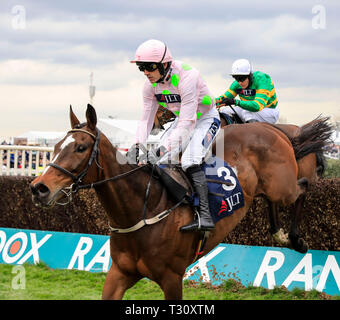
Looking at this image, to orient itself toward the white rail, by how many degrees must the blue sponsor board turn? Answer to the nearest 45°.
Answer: approximately 135° to its right

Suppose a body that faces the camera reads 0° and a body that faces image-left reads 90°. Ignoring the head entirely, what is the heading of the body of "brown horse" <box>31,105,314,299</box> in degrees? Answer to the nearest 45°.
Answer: approximately 45°

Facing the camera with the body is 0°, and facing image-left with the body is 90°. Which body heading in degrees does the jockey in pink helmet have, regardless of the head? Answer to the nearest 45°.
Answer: approximately 45°

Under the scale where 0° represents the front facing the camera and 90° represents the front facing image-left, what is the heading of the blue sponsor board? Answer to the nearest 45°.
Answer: approximately 0°

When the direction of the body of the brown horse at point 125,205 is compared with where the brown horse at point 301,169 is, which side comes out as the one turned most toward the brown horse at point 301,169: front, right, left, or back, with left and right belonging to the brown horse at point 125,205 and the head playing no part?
back

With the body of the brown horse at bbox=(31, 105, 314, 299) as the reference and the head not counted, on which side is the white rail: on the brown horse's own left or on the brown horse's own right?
on the brown horse's own right

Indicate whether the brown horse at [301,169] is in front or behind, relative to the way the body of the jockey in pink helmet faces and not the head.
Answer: behind
